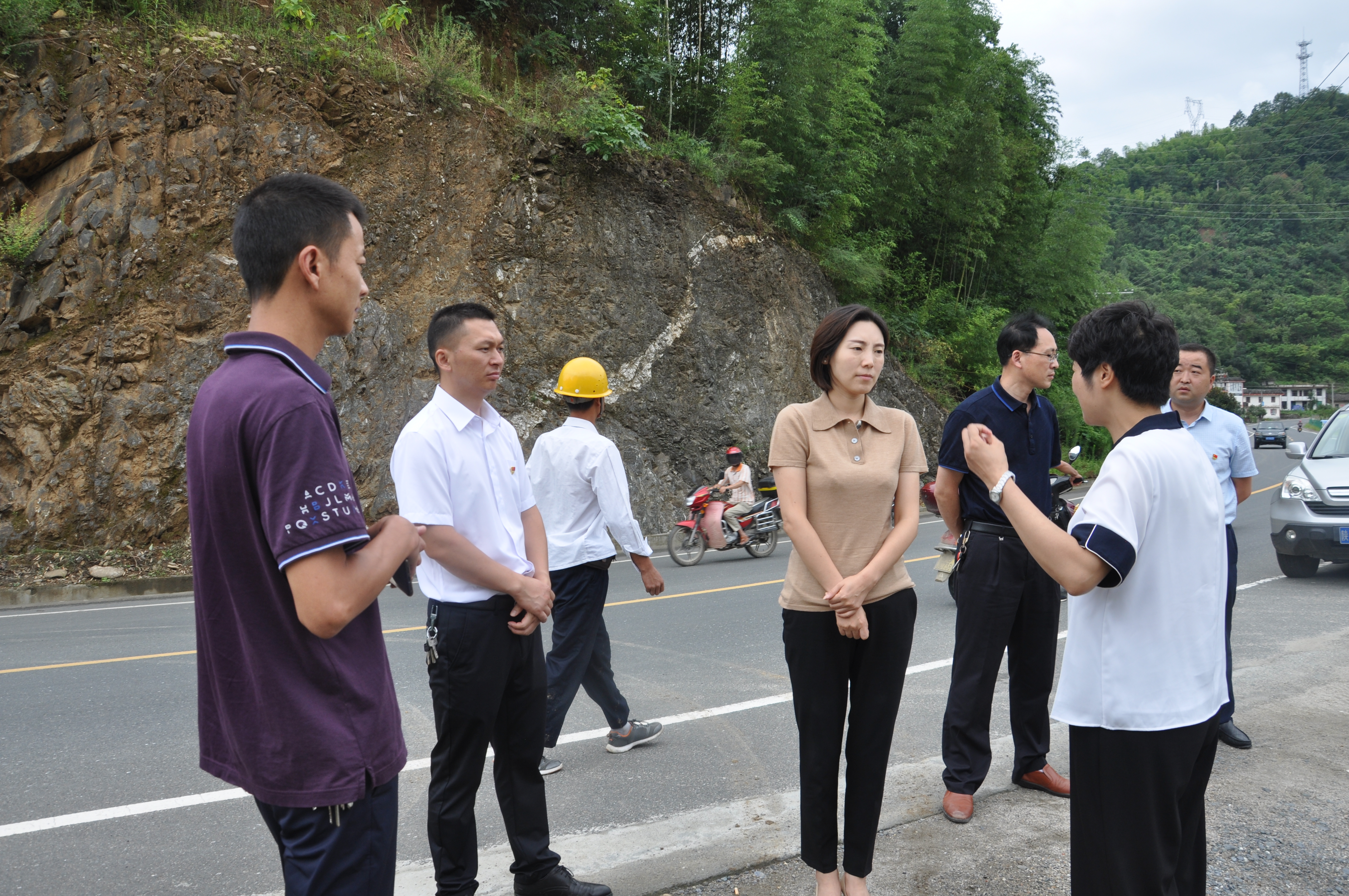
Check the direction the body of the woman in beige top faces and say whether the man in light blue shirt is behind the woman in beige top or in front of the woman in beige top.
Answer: behind

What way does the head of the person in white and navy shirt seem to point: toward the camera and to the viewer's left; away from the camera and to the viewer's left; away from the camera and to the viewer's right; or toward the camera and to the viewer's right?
away from the camera and to the viewer's left

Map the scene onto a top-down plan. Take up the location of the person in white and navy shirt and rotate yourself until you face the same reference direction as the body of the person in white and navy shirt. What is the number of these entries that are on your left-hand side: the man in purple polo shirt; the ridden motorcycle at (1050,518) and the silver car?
1

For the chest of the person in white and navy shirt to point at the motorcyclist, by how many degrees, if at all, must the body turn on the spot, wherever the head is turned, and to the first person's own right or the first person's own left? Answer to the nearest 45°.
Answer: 0° — they already face them

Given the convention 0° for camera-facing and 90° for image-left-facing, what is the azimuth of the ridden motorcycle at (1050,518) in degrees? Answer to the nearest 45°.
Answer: approximately 225°

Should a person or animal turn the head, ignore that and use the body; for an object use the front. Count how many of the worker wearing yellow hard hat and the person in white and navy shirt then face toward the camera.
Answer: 0

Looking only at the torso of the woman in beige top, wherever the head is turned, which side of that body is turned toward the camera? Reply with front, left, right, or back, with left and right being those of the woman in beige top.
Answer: front

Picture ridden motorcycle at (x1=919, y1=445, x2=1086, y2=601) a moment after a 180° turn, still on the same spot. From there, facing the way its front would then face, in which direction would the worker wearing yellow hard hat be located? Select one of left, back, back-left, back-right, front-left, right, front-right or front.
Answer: front

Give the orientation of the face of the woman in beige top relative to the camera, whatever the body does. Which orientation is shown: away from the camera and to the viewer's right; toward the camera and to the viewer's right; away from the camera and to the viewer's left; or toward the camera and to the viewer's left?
toward the camera and to the viewer's right

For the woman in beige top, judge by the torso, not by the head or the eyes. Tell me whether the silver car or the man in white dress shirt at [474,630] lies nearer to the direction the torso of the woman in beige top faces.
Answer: the man in white dress shirt

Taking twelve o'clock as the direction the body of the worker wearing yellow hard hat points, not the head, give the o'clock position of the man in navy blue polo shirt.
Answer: The man in navy blue polo shirt is roughly at 2 o'clock from the worker wearing yellow hard hat.

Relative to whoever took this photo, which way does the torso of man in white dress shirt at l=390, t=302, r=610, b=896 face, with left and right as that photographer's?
facing the viewer and to the right of the viewer

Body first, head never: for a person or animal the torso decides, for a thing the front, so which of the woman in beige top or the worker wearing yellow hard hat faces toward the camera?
the woman in beige top

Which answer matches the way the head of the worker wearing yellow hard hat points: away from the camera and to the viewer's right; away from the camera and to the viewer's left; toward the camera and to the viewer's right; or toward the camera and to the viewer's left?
away from the camera and to the viewer's right

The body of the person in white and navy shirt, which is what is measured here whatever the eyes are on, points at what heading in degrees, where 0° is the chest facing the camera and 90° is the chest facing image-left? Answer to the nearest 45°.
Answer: approximately 135°

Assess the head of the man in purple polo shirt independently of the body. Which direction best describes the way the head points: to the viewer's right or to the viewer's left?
to the viewer's right

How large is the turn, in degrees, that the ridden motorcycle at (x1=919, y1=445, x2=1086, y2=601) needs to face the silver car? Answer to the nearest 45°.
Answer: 0° — it already faces it

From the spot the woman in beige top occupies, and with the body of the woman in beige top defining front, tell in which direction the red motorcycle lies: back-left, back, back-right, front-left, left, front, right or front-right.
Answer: back

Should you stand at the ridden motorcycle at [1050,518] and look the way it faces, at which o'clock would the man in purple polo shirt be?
The man in purple polo shirt is roughly at 5 o'clock from the ridden motorcycle.
